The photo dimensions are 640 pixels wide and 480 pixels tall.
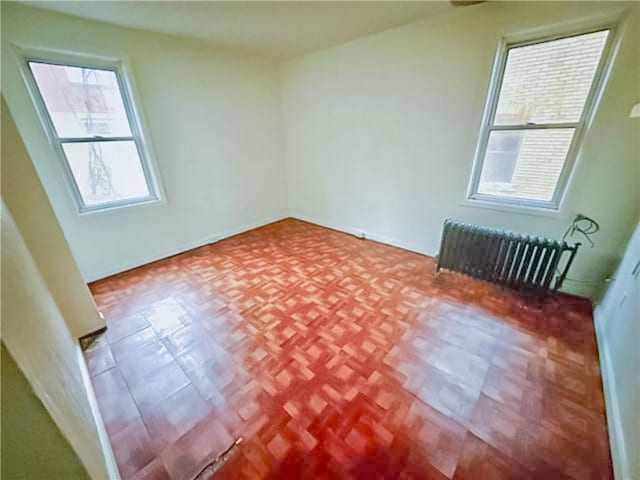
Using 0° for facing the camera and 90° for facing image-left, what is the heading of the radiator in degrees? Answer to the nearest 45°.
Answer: approximately 0°

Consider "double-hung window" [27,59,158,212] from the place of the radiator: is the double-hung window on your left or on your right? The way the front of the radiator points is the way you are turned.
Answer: on your right
